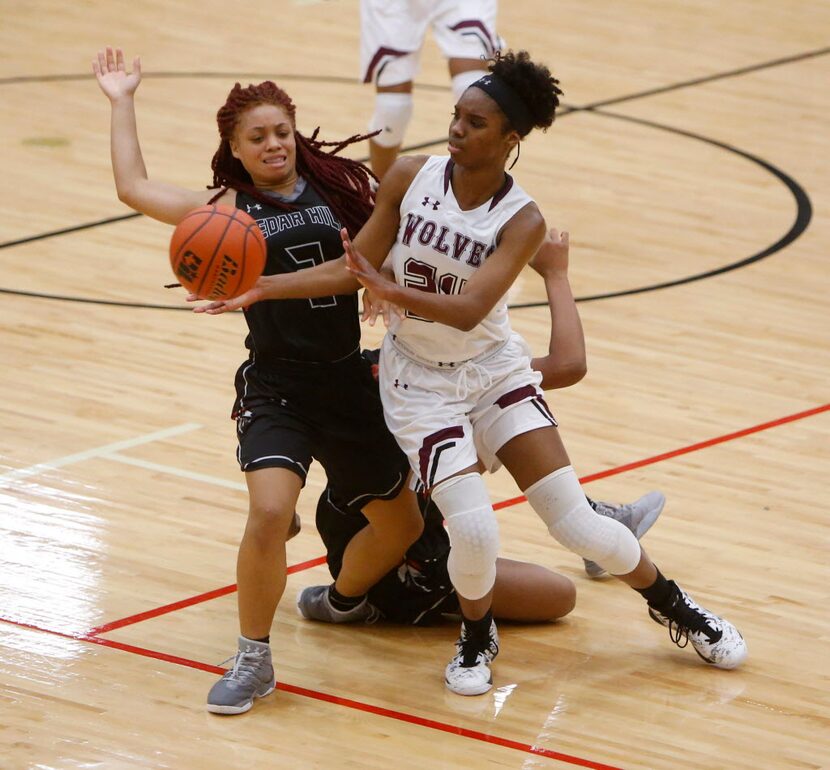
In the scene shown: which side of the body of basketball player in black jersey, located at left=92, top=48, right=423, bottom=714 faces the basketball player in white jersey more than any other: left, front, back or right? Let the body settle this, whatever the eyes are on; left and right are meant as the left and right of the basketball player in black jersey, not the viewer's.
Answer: left

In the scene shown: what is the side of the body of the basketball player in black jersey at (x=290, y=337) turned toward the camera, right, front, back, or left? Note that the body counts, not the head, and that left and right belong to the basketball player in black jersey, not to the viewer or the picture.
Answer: front

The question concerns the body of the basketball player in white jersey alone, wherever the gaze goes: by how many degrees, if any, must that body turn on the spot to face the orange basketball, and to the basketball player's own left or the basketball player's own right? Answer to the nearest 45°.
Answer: approximately 90° to the basketball player's own right

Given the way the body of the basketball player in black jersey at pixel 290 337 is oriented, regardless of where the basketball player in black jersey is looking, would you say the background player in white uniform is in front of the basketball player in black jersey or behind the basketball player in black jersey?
behind

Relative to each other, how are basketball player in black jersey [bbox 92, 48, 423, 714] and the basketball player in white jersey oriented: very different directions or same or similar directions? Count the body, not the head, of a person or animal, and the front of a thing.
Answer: same or similar directions

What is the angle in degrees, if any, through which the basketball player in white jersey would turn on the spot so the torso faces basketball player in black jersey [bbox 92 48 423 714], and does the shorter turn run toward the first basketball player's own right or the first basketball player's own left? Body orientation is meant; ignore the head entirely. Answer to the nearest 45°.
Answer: approximately 90° to the first basketball player's own right

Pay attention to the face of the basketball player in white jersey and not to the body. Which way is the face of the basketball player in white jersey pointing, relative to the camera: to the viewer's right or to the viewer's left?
to the viewer's left
